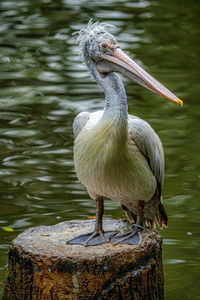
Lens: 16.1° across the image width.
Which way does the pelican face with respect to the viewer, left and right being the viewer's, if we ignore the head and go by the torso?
facing the viewer and to the left of the viewer
